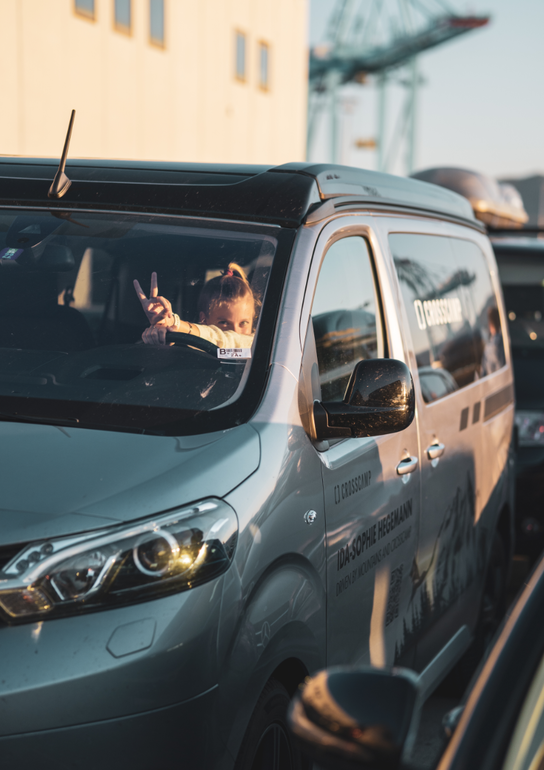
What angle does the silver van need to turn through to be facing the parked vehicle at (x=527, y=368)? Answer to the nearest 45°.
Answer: approximately 180°

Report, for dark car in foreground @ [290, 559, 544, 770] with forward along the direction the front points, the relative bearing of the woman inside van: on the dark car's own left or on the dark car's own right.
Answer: on the dark car's own right

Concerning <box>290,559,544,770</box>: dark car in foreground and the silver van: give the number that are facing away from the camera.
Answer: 0

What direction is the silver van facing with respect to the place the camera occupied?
facing the viewer and to the left of the viewer

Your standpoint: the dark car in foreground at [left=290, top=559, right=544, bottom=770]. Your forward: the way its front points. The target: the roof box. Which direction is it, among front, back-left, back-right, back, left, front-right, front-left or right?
back-right

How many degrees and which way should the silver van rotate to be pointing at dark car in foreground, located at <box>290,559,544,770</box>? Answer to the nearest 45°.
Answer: approximately 45° to its left

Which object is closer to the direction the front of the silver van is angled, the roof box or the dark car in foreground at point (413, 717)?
the dark car in foreground

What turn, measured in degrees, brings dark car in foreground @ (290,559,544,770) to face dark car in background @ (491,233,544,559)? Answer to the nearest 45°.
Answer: approximately 135° to its right

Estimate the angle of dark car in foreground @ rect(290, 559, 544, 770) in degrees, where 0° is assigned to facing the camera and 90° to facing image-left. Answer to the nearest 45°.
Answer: approximately 45°

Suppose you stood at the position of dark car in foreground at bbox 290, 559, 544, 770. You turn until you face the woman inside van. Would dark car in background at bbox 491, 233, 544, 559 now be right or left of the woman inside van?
right

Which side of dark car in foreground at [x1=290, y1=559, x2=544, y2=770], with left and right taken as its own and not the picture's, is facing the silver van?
right

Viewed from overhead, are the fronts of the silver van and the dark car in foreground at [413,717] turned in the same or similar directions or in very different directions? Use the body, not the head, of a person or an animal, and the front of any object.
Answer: same or similar directions
